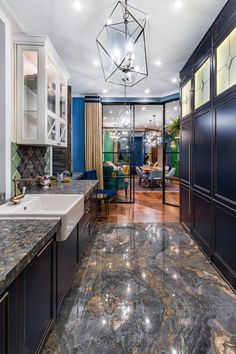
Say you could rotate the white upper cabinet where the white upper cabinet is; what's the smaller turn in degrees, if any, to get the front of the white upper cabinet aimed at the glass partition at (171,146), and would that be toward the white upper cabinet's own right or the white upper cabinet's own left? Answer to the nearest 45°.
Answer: approximately 45° to the white upper cabinet's own left

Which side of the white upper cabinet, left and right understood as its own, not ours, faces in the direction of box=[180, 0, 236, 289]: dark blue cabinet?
front

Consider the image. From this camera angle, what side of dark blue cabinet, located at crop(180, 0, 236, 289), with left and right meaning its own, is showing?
left

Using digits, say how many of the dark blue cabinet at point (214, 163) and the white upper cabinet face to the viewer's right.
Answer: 1

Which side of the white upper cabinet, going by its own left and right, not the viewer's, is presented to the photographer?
right

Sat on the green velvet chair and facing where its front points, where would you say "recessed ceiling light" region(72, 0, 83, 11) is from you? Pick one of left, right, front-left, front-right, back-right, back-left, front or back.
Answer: right

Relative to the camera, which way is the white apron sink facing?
to the viewer's right
